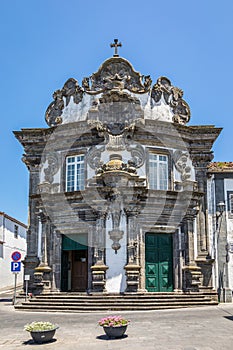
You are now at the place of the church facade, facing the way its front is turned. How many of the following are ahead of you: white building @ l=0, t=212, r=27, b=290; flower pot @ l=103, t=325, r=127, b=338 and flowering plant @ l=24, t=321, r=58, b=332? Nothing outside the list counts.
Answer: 2

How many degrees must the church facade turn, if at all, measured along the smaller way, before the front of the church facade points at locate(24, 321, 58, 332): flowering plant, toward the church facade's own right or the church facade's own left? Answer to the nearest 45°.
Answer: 0° — it already faces it

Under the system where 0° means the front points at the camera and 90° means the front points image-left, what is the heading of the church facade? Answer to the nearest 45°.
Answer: approximately 0°

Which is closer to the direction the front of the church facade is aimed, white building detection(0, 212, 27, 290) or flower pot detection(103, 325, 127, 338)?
the flower pot

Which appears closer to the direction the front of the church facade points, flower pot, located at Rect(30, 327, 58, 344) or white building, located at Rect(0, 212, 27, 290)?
the flower pot

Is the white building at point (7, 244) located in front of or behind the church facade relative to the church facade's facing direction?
behind

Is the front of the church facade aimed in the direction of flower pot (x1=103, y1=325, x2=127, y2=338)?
yes

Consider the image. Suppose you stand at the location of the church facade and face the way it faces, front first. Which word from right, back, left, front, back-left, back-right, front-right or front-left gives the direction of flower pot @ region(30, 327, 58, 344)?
front

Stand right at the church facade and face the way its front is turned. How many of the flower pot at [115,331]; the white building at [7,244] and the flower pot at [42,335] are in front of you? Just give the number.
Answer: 2

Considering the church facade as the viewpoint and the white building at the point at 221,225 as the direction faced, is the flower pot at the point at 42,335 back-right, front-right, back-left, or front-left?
back-right

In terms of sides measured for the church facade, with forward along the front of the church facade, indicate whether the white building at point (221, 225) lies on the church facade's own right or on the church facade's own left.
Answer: on the church facade's own left

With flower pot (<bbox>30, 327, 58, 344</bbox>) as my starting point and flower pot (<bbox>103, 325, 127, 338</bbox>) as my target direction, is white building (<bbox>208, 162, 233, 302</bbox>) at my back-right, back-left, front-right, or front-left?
front-left
